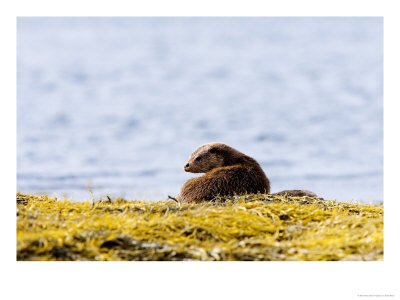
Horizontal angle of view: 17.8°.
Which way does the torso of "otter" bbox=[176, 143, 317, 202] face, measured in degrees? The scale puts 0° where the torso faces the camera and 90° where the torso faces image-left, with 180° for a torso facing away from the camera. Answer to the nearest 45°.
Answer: approximately 90°
